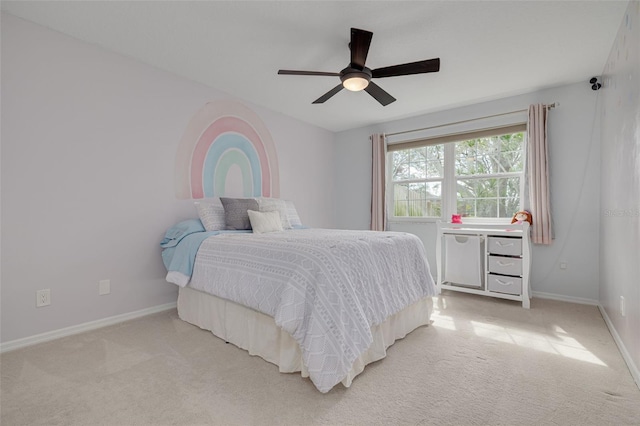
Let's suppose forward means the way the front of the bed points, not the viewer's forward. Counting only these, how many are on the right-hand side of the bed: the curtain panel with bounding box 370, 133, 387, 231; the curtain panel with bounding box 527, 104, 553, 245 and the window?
0

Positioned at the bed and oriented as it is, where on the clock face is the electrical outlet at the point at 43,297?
The electrical outlet is roughly at 5 o'clock from the bed.

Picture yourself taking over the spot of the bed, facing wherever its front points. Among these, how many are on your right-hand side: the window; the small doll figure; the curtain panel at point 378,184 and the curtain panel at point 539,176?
0

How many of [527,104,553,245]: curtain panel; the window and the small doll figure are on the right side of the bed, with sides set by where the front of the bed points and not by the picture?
0

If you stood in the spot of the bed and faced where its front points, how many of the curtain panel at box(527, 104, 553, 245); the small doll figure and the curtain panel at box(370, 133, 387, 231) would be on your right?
0

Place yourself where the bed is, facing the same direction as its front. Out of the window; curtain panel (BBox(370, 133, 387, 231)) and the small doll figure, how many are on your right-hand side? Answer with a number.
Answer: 0

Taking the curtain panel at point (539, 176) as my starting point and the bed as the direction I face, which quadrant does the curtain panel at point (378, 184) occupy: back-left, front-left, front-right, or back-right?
front-right

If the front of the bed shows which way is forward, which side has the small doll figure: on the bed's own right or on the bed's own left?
on the bed's own left

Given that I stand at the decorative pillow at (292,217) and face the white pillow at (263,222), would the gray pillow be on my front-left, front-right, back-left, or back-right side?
front-right

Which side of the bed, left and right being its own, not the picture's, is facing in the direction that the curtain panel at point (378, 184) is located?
left

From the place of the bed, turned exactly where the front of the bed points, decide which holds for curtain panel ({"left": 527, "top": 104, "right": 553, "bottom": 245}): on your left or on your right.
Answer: on your left
